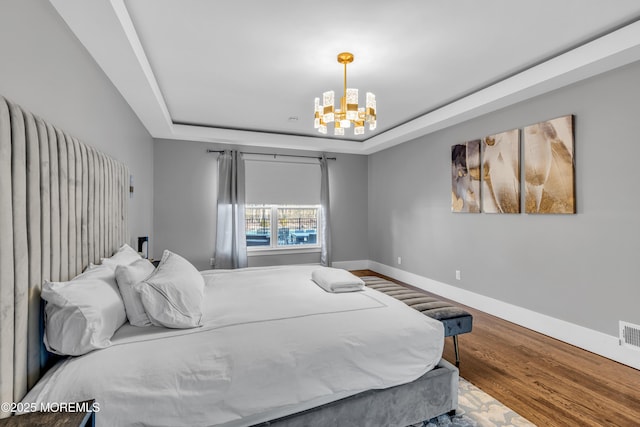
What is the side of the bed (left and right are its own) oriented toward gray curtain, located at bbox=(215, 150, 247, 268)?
left

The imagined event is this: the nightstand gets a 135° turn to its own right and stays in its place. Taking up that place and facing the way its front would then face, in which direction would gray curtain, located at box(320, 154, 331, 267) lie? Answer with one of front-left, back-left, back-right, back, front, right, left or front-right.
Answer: back

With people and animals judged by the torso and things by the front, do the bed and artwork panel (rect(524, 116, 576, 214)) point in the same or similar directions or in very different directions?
very different directions

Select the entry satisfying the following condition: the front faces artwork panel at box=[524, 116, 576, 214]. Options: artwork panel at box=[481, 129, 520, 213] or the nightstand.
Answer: the nightstand

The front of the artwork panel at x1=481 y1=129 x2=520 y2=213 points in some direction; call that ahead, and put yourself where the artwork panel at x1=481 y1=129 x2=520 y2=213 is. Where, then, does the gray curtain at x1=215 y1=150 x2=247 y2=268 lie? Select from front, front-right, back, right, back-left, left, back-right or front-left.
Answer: front-right

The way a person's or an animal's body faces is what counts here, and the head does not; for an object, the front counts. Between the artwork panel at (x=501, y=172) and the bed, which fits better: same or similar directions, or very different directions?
very different directions

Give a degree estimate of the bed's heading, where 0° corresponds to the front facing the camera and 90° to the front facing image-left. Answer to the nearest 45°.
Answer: approximately 270°

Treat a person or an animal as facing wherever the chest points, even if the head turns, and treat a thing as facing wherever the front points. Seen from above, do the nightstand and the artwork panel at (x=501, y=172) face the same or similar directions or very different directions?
very different directions

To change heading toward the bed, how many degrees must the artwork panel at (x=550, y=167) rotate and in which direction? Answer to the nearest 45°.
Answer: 0° — it already faces it

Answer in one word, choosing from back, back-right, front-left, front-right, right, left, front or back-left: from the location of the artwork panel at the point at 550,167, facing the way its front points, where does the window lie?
front-right

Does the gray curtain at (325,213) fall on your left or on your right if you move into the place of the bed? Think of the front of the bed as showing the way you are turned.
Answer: on your left

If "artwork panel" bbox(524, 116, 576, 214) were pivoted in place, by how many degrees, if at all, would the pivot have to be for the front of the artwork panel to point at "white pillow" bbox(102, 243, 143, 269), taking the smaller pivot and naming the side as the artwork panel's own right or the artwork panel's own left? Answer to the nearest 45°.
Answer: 0° — it already faces it

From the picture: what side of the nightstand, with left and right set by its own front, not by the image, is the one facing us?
right

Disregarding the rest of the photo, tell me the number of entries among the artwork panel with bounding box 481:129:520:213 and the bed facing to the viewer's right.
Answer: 1

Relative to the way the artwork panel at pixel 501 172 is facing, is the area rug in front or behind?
in front

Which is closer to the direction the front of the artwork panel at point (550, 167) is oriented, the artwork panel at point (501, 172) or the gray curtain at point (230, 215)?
the gray curtain

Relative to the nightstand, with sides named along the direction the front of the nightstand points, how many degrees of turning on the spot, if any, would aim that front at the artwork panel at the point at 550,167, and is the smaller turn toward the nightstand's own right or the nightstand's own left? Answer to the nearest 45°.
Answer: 0° — it already faces it
